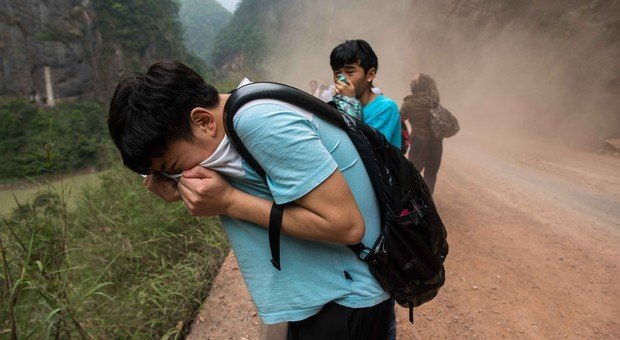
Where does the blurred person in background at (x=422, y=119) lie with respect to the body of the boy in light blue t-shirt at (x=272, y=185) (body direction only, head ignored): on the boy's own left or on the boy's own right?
on the boy's own right

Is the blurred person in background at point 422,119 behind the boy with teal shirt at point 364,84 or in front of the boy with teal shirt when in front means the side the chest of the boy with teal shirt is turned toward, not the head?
behind

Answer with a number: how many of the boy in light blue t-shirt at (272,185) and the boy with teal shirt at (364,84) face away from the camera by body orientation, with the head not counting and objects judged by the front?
0

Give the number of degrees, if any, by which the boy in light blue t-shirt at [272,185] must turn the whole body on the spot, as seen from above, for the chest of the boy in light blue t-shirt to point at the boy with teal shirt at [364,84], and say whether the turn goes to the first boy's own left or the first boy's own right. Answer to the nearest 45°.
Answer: approximately 90° to the first boy's own right

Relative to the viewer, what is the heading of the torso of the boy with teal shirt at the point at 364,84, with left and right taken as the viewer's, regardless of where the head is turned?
facing the viewer and to the left of the viewer

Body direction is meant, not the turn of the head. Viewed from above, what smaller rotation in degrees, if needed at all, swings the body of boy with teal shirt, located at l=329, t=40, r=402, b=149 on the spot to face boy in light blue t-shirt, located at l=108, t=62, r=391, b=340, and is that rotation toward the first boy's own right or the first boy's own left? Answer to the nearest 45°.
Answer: approximately 45° to the first boy's own left

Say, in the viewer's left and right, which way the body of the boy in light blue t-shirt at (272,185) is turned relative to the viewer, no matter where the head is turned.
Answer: facing to the left of the viewer
